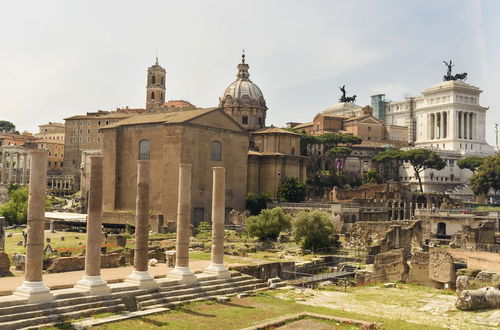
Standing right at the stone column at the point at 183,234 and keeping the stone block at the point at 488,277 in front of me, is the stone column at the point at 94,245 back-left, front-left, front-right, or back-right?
back-right

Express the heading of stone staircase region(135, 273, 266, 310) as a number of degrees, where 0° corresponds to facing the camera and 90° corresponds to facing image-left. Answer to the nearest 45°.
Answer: approximately 315°

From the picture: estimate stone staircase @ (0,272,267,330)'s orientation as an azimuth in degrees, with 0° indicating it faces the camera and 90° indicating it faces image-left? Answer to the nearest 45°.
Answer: approximately 315°

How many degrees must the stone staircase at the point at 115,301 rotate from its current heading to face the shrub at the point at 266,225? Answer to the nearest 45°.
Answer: approximately 90° to its left

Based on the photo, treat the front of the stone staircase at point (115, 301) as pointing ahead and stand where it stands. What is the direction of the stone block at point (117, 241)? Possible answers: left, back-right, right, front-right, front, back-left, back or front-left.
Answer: back-left

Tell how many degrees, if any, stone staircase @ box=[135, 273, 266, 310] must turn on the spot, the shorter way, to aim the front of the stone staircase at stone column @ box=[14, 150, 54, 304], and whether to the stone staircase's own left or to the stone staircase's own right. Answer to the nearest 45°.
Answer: approximately 90° to the stone staircase's own right
